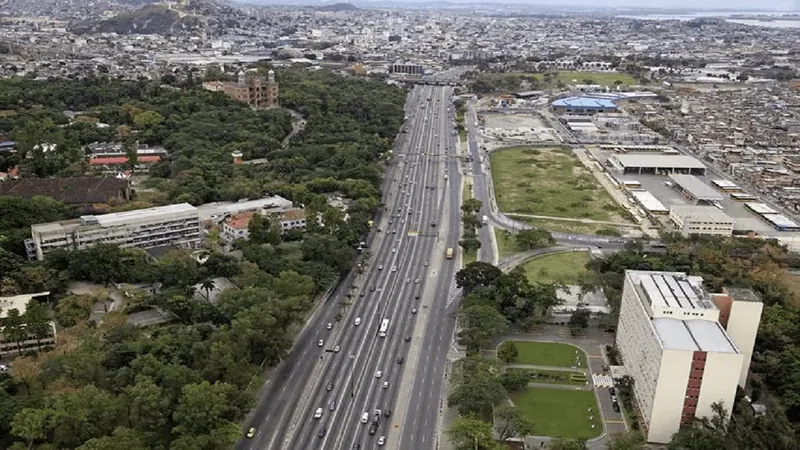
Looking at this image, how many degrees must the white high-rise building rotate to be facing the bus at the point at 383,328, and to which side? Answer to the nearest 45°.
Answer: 0° — it already faces it

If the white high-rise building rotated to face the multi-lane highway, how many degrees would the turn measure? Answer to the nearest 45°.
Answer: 0° — it already faces it

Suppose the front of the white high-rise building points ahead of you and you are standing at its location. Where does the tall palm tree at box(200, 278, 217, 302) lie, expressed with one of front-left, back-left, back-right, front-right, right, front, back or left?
front

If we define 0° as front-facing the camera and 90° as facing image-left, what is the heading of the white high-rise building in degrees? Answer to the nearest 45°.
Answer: approximately 90°
